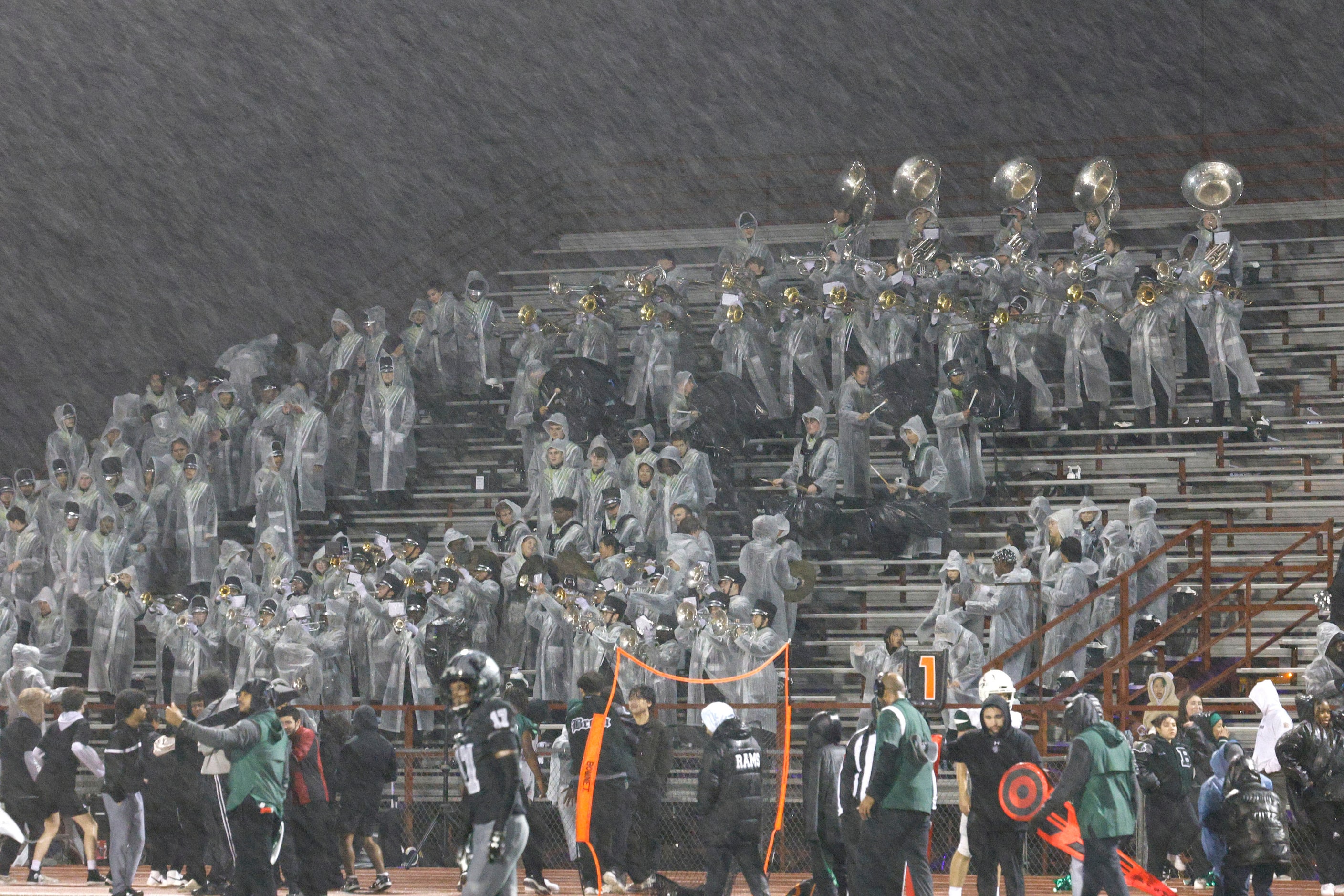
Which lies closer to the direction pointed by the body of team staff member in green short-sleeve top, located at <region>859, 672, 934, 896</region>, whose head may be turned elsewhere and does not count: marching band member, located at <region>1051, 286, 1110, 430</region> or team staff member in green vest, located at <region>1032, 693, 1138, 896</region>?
the marching band member

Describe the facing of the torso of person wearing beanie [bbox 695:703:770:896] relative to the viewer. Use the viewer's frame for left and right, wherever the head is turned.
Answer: facing away from the viewer and to the left of the viewer

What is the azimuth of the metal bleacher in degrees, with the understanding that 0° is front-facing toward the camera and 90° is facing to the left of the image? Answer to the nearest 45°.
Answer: approximately 0°

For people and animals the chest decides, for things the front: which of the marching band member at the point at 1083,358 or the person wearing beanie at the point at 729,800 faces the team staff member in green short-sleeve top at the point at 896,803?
the marching band member

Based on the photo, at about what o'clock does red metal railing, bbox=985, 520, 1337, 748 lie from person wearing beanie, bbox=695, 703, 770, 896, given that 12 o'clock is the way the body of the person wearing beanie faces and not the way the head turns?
The red metal railing is roughly at 3 o'clock from the person wearing beanie.
